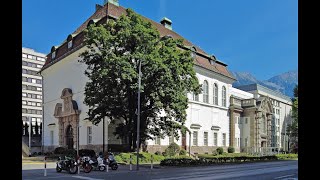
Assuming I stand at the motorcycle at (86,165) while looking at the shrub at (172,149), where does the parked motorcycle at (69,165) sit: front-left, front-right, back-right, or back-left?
back-left

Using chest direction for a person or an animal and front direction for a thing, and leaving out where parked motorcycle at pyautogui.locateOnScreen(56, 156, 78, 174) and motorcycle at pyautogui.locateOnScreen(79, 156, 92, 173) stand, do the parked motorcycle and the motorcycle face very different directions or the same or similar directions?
same or similar directions

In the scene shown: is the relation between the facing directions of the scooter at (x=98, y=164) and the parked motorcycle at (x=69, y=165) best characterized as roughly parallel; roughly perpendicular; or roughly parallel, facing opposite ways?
roughly parallel

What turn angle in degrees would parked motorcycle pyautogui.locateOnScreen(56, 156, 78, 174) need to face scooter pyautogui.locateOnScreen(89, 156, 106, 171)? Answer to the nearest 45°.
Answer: approximately 90° to its left
